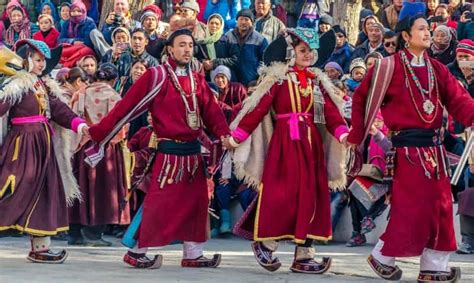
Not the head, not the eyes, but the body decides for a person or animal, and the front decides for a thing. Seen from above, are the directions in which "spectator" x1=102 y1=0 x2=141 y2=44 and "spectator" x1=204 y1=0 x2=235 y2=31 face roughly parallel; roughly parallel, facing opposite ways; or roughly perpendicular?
roughly parallel

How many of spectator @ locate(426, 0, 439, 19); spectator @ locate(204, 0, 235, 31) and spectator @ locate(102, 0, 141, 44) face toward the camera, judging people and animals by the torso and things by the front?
3

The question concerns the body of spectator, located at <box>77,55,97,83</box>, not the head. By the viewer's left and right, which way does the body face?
facing the viewer

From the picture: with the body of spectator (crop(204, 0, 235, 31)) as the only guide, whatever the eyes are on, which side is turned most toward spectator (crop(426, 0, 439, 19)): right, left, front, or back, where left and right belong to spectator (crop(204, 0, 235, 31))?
left

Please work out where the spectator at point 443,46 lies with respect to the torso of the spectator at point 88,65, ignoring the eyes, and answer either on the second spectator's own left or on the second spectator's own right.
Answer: on the second spectator's own left

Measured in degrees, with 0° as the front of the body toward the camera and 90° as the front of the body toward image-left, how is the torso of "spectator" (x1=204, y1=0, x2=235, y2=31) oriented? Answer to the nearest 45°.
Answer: approximately 0°

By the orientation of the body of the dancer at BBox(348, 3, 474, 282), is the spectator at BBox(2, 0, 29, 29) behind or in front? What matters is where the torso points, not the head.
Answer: behind

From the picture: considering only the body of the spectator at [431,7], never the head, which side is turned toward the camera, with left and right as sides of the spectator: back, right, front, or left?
front

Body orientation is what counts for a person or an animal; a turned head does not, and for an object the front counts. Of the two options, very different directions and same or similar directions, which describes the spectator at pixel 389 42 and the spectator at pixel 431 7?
same or similar directions

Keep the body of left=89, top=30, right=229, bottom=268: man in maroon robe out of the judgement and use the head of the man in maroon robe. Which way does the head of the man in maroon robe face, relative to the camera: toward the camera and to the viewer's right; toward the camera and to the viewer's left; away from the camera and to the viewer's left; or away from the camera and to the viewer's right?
toward the camera and to the viewer's right

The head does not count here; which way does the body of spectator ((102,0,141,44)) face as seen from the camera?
toward the camera
